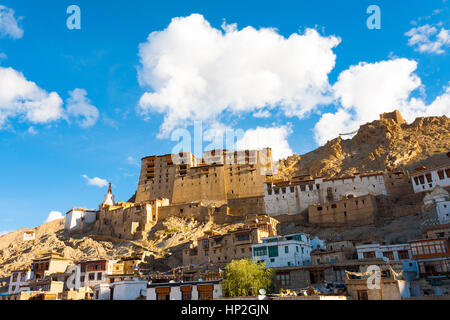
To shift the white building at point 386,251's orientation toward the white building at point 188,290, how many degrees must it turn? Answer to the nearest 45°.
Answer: approximately 45° to its right

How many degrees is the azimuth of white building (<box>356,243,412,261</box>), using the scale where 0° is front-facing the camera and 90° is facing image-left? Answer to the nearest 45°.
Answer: approximately 0°

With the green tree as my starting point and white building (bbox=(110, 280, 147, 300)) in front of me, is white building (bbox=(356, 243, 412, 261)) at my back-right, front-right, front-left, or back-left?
back-right

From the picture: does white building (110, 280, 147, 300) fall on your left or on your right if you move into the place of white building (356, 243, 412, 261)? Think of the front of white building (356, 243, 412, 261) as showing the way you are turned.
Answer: on your right

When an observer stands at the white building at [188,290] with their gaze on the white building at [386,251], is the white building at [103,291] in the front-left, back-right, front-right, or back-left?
back-left

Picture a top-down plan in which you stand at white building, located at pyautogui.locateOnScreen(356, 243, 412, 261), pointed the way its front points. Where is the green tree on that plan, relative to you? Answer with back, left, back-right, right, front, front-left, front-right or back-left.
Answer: front-right

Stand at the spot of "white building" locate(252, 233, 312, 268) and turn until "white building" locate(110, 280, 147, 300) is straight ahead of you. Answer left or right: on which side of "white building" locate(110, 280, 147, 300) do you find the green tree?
left

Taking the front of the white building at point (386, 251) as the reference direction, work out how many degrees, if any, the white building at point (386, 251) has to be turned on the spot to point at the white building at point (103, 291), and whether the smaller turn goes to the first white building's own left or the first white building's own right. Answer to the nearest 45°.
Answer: approximately 90° to the first white building's own right

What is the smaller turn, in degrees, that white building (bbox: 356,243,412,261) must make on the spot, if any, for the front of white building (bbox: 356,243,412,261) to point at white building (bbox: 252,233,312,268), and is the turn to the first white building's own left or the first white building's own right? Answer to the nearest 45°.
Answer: approximately 90° to the first white building's own right

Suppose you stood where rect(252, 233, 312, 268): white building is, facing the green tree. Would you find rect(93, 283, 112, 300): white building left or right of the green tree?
right
